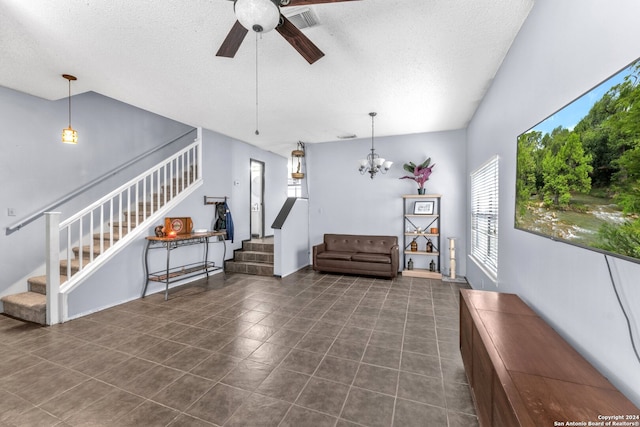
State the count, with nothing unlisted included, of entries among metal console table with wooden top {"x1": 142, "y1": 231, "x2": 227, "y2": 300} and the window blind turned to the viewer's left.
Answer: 1

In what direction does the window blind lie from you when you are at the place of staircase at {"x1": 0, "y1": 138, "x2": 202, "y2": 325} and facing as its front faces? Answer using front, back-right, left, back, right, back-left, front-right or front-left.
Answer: left

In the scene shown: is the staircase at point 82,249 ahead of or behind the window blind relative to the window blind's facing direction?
ahead

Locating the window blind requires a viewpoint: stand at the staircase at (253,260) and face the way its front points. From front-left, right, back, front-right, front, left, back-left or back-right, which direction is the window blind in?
left

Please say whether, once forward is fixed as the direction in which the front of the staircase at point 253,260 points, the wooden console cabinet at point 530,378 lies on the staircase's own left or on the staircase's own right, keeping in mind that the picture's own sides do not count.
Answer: on the staircase's own left

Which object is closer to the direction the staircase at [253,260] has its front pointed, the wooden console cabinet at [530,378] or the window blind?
the wooden console cabinet

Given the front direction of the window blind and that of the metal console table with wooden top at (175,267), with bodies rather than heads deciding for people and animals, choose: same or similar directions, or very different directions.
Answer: very different directions

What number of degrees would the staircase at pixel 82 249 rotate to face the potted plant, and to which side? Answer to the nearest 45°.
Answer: approximately 135° to its left

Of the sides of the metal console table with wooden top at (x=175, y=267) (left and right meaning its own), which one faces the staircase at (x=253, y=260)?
left

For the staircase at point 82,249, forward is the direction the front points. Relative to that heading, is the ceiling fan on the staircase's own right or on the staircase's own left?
on the staircase's own left

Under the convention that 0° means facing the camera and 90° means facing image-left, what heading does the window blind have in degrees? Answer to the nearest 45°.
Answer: approximately 90°
